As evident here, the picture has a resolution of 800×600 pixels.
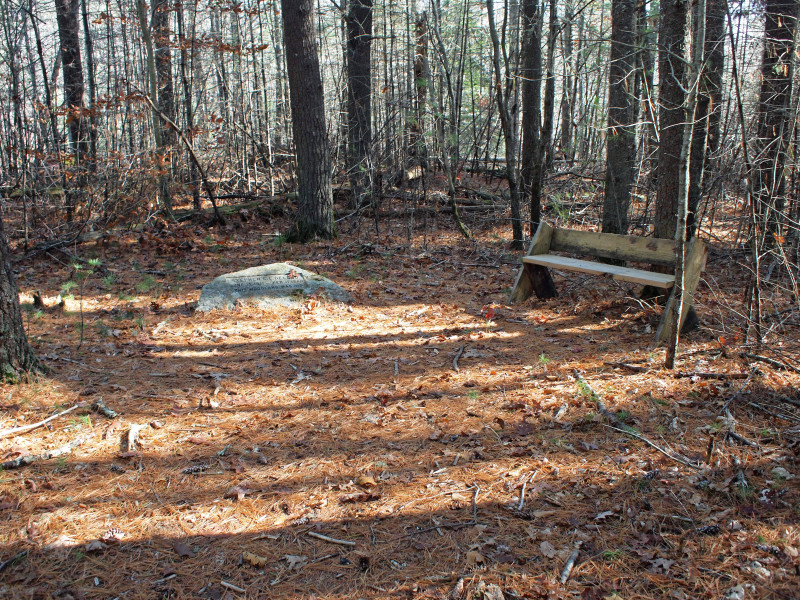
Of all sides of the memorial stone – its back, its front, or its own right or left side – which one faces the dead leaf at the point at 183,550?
front

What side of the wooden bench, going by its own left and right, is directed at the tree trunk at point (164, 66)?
right

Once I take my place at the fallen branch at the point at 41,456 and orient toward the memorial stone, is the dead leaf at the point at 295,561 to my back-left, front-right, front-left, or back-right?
back-right

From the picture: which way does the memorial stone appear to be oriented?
toward the camera

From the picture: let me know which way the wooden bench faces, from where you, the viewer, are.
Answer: facing the viewer and to the left of the viewer

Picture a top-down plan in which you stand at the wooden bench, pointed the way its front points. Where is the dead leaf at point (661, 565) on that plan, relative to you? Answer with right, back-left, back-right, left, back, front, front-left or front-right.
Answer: front-left

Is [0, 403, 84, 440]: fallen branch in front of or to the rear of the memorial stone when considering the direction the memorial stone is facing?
in front

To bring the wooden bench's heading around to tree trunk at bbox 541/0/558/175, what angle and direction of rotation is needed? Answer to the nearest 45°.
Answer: approximately 135° to its right

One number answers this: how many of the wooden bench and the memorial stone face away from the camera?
0

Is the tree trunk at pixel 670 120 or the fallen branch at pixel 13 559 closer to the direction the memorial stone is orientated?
the fallen branch

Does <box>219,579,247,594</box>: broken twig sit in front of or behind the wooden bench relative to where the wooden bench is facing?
in front

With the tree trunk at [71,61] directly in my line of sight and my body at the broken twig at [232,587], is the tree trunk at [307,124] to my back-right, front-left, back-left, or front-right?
front-right
